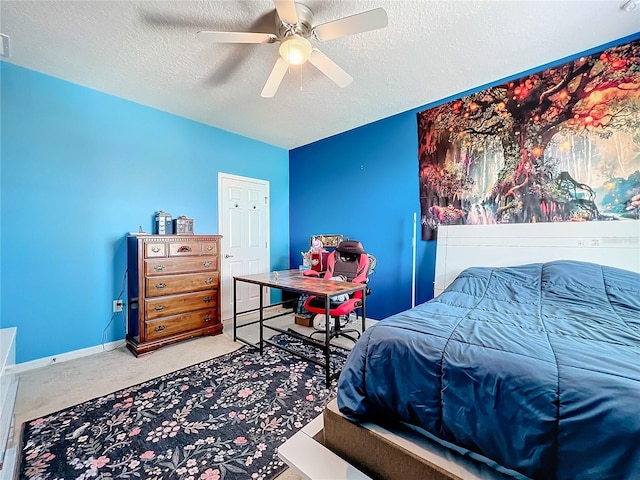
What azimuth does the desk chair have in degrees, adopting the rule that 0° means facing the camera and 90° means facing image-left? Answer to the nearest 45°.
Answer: approximately 45°

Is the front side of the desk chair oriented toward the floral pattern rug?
yes

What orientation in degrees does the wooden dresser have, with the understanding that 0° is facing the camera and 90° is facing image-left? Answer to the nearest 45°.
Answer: approximately 315°

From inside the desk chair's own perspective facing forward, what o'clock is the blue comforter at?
The blue comforter is roughly at 10 o'clock from the desk chair.

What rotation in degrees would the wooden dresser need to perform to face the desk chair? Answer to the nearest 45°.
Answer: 0° — it already faces it
